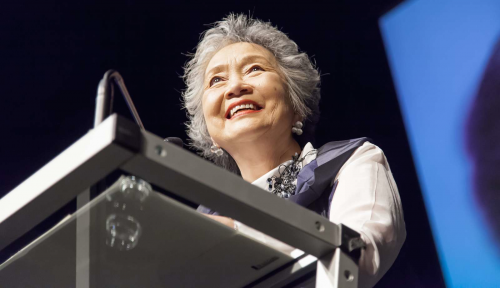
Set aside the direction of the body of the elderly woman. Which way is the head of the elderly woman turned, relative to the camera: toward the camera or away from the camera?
toward the camera

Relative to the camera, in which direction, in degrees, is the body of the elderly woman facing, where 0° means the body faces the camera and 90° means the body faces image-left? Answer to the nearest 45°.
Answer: approximately 45°
